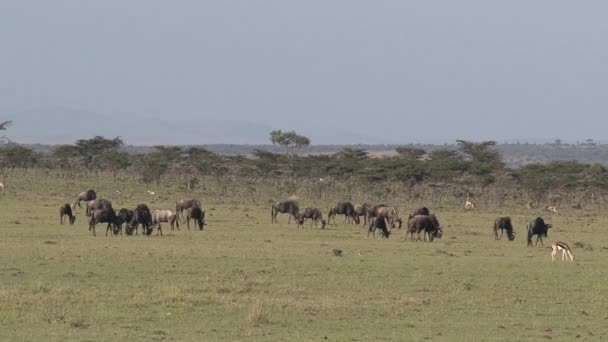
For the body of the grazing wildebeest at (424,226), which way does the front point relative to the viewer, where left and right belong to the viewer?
facing to the right of the viewer

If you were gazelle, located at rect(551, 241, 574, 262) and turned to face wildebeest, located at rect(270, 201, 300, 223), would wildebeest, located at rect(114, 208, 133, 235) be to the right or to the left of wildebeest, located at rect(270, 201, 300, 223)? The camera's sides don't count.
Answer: left

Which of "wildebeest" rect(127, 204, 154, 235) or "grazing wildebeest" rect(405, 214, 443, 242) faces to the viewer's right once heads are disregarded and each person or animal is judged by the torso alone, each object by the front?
the grazing wildebeest

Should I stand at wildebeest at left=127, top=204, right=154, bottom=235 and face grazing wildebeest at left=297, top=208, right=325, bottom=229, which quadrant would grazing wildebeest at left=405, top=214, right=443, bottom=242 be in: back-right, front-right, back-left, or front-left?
front-right
